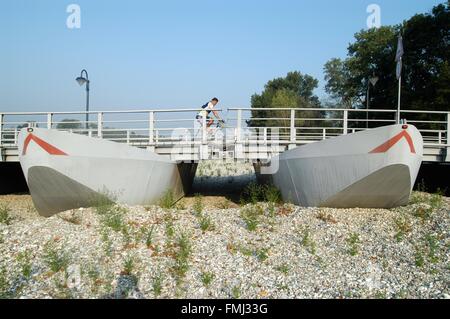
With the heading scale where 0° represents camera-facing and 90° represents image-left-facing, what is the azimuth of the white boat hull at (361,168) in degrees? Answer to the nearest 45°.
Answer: approximately 315°

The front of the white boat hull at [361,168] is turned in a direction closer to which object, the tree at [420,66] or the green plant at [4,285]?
the green plant

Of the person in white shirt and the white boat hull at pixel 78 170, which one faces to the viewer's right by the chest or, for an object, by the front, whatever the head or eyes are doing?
the person in white shirt

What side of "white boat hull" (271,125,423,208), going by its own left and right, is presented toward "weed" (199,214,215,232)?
right

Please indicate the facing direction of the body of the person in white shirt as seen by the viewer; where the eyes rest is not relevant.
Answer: to the viewer's right

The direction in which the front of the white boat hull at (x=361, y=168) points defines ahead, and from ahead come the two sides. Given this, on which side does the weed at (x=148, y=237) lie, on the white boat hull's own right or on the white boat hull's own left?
on the white boat hull's own right

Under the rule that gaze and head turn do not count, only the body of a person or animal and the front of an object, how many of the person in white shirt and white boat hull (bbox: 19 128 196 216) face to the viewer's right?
1

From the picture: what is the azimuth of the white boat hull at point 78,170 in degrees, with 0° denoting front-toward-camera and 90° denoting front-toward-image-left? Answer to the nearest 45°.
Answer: approximately 45°

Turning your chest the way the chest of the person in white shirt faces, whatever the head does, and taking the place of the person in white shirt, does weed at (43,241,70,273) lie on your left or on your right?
on your right

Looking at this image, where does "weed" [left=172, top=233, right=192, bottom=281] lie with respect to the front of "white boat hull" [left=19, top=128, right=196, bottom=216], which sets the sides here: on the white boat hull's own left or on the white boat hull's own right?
on the white boat hull's own left
